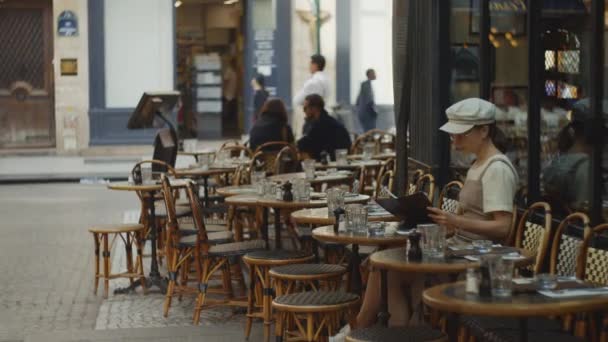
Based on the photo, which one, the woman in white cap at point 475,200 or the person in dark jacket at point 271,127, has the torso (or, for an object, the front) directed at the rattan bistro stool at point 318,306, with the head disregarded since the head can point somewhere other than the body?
the woman in white cap

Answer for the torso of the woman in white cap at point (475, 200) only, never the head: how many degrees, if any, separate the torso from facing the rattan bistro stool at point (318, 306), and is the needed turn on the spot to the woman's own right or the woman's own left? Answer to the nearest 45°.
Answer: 0° — they already face it

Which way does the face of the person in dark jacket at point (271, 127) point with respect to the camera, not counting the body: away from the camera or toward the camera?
away from the camera

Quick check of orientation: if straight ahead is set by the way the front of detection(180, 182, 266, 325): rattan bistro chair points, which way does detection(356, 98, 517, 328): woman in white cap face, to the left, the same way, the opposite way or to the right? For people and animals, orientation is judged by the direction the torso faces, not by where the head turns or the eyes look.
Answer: the opposite way

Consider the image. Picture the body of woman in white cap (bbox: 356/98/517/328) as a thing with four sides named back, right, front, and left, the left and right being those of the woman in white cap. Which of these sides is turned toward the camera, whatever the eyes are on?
left

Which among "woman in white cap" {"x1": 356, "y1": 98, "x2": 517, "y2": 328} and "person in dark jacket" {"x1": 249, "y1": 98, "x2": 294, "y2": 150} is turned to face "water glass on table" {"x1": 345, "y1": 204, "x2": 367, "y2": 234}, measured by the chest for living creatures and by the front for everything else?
the woman in white cap

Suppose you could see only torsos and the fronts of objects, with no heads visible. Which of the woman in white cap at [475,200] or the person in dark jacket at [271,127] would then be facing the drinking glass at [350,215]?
the woman in white cap

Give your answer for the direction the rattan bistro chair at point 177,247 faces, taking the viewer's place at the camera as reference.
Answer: facing to the right of the viewer

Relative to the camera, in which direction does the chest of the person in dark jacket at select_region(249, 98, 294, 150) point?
away from the camera

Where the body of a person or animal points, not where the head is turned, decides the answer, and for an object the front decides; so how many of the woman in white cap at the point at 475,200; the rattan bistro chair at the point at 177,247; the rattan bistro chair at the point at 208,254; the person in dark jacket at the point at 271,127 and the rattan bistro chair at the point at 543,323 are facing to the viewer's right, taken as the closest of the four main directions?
2

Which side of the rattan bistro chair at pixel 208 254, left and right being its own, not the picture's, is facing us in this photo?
right
